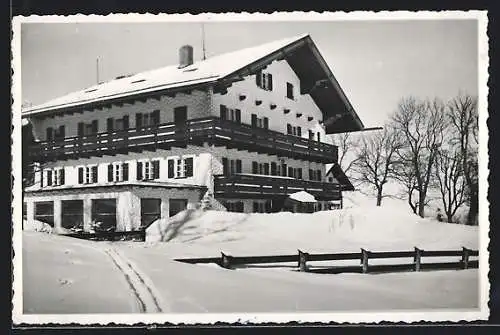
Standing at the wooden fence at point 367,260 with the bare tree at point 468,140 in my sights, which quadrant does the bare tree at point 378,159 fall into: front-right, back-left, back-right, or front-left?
front-left

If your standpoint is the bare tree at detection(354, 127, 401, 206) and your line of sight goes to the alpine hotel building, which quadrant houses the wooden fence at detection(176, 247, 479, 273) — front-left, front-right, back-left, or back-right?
front-left
